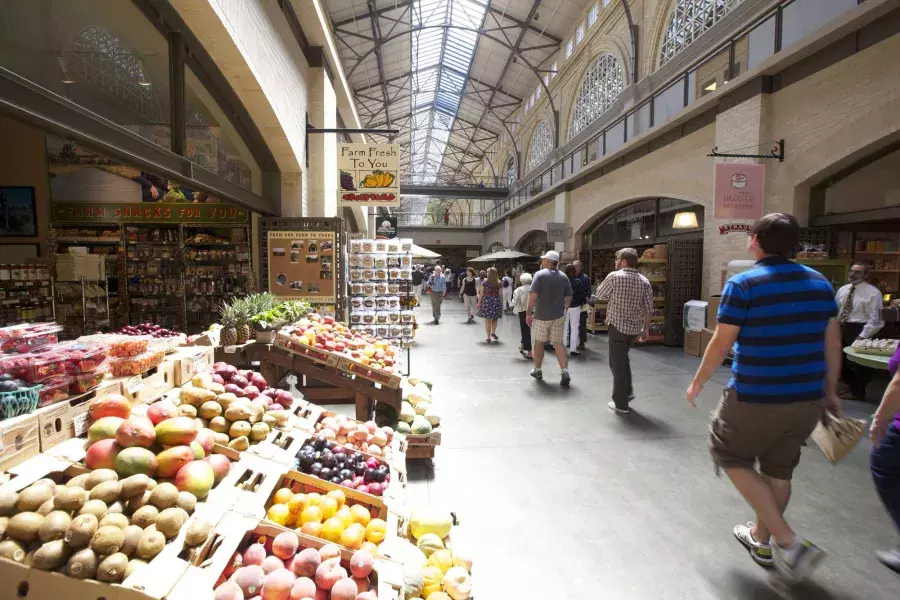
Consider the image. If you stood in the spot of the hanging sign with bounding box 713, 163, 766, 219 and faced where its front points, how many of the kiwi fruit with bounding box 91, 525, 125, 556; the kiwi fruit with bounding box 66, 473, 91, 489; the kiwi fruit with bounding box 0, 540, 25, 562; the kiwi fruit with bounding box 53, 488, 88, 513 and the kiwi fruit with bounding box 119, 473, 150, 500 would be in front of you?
5

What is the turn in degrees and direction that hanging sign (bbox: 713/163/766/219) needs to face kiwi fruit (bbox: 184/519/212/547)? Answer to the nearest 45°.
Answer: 0° — it already faces it

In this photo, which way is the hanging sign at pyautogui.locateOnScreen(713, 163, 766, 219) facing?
toward the camera

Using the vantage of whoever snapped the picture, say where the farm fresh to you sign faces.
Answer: facing the viewer

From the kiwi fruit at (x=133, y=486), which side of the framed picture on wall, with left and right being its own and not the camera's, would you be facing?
front

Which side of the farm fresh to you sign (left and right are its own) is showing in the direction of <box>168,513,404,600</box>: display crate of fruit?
front

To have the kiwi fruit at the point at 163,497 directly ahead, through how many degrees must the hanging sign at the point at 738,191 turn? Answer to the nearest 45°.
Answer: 0° — it already faces it

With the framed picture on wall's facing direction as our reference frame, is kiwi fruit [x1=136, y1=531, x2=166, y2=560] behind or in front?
in front

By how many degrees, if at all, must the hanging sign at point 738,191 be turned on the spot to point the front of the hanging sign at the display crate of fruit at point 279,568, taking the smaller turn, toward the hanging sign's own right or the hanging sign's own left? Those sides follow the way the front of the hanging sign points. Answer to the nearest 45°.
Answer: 0° — it already faces it
